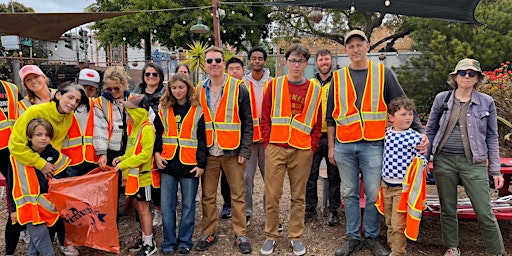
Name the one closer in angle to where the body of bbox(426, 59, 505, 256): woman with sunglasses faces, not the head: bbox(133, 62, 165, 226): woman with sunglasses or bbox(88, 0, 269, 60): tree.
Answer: the woman with sunglasses

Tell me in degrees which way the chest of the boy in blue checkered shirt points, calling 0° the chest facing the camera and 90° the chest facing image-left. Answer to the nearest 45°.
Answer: approximately 0°

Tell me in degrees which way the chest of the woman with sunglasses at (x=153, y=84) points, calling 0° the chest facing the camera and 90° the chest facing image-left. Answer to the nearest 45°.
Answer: approximately 0°

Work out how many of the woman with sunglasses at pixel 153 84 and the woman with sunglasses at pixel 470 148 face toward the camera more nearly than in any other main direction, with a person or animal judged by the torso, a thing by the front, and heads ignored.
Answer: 2

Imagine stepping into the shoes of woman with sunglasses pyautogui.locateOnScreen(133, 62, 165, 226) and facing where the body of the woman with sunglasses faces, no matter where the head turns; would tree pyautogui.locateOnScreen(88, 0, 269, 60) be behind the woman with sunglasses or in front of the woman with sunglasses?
behind

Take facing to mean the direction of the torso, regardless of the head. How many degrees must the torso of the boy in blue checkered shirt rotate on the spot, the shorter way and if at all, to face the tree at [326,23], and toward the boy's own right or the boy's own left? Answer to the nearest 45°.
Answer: approximately 180°

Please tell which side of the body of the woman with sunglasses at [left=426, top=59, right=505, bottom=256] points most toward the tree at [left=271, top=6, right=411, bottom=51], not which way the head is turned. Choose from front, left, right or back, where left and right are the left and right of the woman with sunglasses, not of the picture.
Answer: back

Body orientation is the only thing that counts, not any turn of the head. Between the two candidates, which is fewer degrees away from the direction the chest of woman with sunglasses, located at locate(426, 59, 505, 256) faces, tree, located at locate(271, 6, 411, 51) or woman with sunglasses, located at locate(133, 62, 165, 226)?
the woman with sunglasses

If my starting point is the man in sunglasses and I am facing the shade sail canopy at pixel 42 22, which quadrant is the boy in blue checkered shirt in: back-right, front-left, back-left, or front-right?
back-right

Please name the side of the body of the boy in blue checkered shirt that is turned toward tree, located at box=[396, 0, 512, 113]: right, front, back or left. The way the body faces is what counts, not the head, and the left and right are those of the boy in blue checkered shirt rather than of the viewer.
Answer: back
